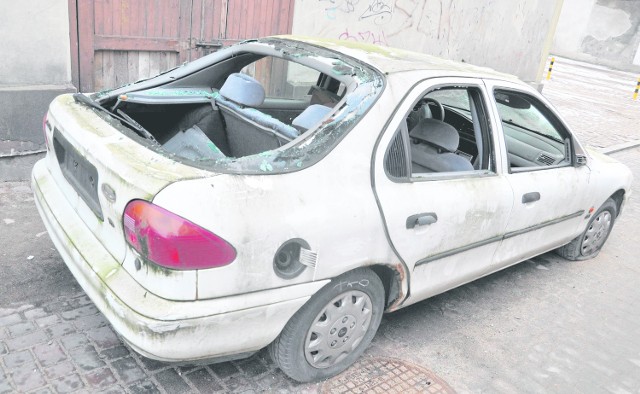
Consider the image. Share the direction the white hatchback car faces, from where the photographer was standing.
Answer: facing away from the viewer and to the right of the viewer

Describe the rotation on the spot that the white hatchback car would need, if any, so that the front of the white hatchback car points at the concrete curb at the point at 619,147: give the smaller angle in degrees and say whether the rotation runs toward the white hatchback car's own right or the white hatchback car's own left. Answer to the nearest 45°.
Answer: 0° — it already faces it

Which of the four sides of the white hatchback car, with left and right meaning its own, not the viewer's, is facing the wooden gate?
left

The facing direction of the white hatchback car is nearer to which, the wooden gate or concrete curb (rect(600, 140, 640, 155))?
the concrete curb
